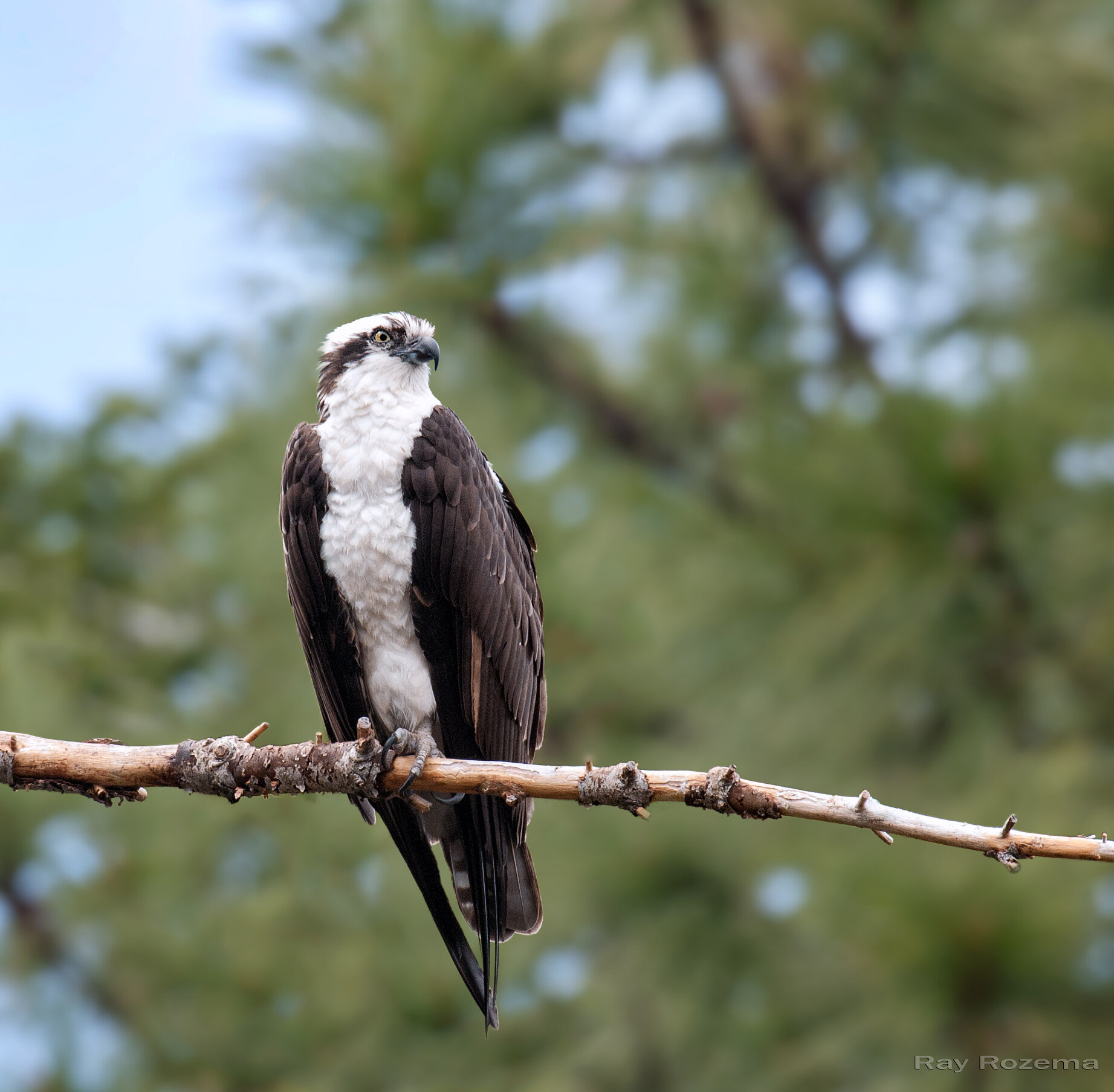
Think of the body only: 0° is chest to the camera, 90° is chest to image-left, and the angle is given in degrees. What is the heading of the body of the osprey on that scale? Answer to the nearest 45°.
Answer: approximately 45°
